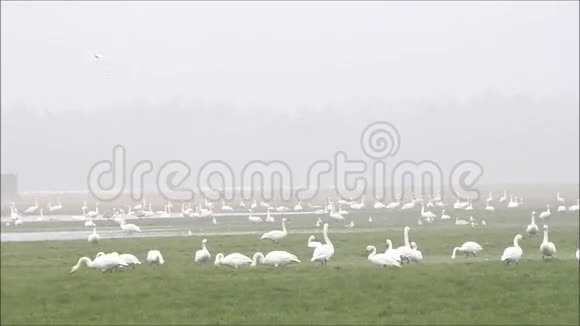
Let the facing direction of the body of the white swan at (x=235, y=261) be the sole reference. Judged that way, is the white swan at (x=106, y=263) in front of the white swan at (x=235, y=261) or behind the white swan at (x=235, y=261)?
in front

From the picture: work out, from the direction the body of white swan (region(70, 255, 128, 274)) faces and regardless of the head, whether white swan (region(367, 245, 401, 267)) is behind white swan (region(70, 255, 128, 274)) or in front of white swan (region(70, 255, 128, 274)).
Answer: behind

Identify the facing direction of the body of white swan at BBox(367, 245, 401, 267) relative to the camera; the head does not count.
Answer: to the viewer's left

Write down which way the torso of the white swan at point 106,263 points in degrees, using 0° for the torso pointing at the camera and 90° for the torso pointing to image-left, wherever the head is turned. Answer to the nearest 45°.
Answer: approximately 90°

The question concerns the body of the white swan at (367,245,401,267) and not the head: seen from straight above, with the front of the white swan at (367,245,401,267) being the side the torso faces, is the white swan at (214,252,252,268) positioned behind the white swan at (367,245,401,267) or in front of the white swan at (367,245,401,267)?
in front

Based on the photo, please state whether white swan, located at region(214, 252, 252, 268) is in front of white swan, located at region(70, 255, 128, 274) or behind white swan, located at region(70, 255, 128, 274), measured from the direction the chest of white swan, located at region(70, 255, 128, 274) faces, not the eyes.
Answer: behind

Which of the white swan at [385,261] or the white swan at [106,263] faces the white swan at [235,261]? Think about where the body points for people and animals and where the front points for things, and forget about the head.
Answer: the white swan at [385,261]

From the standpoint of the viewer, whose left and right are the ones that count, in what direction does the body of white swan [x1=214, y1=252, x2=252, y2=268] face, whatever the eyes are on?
facing to the left of the viewer

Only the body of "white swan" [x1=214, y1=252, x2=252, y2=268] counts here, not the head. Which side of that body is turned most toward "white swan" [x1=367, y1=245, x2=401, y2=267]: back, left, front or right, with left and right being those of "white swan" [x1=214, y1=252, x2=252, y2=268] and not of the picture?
back
